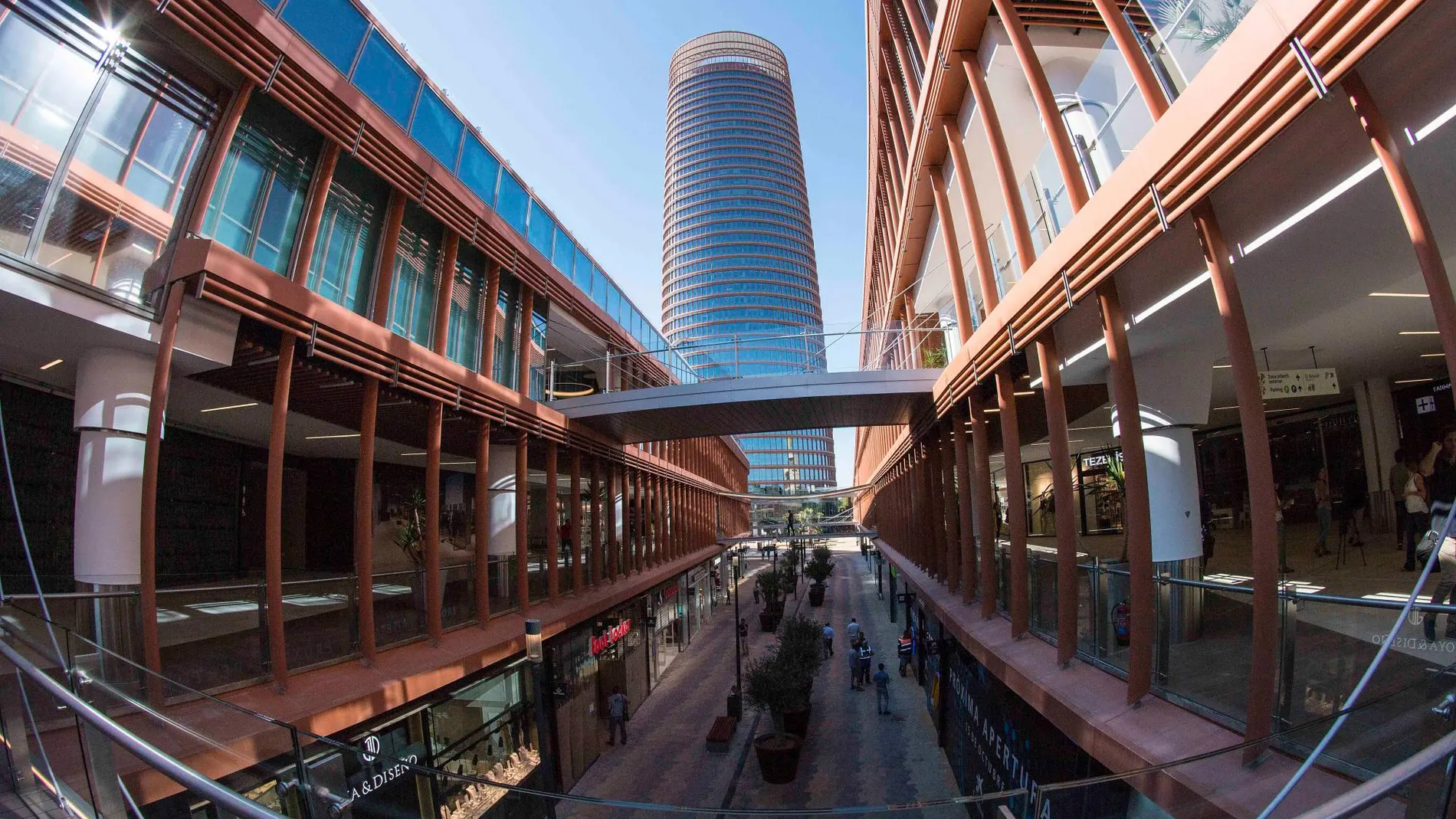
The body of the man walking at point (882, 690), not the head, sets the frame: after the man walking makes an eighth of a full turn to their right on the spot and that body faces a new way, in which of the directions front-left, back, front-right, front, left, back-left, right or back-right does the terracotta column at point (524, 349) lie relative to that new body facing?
back

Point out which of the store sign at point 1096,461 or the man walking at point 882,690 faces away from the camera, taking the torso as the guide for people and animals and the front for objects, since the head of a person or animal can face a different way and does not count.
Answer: the man walking

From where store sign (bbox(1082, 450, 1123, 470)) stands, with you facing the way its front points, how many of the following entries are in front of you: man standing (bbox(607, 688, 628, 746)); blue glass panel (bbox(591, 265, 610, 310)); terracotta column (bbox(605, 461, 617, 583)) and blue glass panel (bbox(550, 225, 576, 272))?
4

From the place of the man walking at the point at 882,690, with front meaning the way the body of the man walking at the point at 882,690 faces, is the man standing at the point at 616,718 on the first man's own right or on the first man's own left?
on the first man's own left

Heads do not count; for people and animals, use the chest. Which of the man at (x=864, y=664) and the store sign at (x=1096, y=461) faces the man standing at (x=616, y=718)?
the store sign

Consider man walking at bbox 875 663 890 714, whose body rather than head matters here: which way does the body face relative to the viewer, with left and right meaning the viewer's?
facing away from the viewer

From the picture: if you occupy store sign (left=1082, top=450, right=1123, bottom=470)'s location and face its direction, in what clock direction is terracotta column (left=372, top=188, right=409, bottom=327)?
The terracotta column is roughly at 11 o'clock from the store sign.
